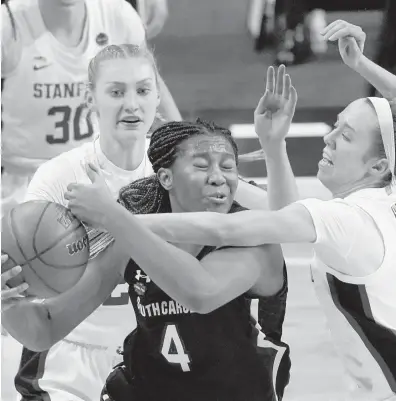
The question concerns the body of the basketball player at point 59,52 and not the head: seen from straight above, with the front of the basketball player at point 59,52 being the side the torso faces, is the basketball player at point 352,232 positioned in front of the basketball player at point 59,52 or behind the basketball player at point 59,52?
in front

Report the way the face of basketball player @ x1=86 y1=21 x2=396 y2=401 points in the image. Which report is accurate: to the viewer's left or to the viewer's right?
to the viewer's left

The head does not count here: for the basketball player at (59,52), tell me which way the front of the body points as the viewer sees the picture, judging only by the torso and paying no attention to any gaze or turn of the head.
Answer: toward the camera

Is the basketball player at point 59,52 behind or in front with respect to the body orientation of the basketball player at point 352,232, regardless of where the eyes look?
in front

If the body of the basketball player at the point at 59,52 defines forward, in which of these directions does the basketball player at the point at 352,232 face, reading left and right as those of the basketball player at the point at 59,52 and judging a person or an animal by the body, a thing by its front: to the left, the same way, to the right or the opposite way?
to the right

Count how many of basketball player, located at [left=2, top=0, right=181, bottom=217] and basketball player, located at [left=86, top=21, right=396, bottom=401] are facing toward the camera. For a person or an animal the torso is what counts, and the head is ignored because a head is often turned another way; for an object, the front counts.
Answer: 1

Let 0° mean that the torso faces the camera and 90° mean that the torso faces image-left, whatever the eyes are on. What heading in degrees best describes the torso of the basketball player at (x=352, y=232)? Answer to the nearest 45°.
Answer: approximately 90°

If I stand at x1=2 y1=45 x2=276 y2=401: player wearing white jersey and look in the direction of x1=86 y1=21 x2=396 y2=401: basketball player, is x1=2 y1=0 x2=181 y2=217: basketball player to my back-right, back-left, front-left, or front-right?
back-left

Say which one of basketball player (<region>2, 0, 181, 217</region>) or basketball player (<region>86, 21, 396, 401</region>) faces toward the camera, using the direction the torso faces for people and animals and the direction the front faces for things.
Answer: basketball player (<region>2, 0, 181, 217</region>)
